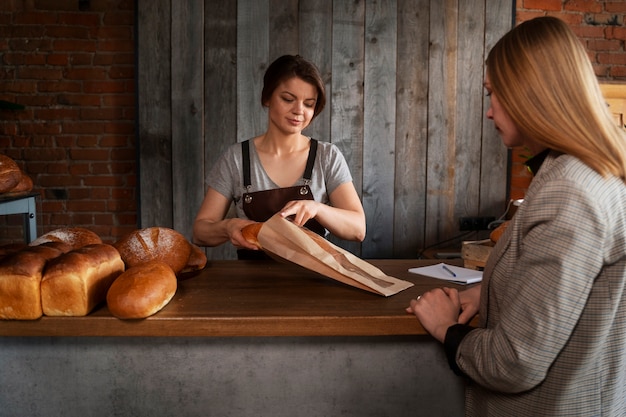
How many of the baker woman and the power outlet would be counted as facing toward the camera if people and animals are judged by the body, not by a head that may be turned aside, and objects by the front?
2

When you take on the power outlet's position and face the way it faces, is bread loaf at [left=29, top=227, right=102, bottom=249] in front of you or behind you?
in front

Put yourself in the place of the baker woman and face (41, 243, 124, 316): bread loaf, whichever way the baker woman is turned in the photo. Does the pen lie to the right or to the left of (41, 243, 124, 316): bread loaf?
left

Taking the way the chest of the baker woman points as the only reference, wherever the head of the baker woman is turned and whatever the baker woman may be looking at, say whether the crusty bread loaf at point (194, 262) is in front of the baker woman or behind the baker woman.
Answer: in front

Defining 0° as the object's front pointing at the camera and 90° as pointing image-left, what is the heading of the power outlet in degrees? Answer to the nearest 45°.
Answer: approximately 0°

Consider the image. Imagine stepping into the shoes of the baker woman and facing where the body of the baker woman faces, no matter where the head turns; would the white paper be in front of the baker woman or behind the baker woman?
in front

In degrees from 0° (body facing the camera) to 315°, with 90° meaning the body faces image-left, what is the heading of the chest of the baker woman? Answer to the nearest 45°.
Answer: approximately 0°

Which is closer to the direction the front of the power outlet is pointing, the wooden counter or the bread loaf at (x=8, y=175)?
the wooden counter
